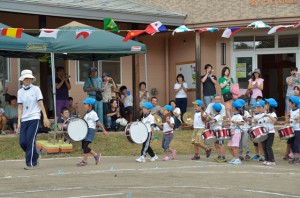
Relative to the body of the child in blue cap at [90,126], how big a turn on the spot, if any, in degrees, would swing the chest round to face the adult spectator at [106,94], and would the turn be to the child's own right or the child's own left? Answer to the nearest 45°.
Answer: approximately 90° to the child's own right

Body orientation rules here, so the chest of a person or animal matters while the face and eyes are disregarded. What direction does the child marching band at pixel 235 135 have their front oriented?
to the viewer's left

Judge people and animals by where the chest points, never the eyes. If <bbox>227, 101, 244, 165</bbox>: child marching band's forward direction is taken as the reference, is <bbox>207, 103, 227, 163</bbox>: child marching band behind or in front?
in front

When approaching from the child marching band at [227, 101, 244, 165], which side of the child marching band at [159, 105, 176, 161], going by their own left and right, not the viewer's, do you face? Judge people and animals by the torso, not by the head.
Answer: back

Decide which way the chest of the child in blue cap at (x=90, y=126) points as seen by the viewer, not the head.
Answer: to the viewer's left

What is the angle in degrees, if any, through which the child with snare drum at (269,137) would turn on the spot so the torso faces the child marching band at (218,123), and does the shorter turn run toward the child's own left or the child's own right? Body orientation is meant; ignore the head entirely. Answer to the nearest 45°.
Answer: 0° — they already face them

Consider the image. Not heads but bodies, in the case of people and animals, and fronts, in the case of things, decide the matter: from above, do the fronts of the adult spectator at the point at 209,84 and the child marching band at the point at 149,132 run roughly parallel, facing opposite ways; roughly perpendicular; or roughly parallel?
roughly perpendicular

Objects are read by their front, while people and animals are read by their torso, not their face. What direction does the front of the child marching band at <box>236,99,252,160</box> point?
to the viewer's left

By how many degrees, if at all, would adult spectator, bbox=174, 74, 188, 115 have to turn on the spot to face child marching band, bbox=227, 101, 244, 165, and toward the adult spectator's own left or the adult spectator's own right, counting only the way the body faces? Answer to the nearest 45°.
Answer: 0° — they already face them

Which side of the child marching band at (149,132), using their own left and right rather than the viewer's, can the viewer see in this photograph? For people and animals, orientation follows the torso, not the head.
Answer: left

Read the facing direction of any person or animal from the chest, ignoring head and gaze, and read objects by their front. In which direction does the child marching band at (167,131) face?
to the viewer's left
